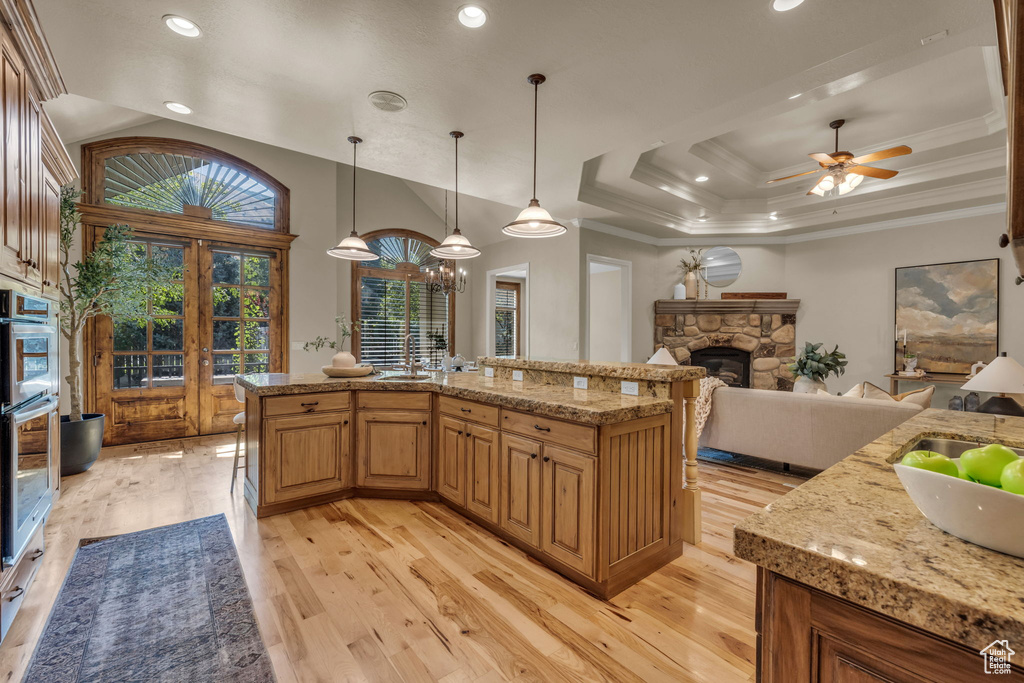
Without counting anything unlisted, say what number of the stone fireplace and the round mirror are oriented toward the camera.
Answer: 2

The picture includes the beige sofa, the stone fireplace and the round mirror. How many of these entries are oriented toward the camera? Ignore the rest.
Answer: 2

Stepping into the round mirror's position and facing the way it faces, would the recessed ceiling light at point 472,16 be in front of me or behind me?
in front

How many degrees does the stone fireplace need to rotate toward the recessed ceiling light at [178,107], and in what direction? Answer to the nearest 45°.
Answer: approximately 45° to its right

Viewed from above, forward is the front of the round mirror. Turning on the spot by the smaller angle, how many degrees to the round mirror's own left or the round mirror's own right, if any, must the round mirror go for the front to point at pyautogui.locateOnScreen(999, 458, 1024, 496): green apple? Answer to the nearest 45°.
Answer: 0° — it already faces it

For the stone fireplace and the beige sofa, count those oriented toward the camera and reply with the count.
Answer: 1

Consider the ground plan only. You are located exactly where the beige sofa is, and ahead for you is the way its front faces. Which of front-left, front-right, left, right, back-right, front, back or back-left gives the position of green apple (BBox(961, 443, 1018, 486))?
back-right

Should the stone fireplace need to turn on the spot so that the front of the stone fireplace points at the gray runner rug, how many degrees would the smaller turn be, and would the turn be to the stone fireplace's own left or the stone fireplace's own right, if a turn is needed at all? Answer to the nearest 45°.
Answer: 0° — it already faces it

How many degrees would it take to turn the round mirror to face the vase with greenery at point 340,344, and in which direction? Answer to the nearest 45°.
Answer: approximately 45° to its right

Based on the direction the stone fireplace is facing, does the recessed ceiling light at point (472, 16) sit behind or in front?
in front

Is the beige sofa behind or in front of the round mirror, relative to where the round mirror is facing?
in front

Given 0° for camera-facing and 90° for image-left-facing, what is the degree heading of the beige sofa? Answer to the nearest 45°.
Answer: approximately 225°
